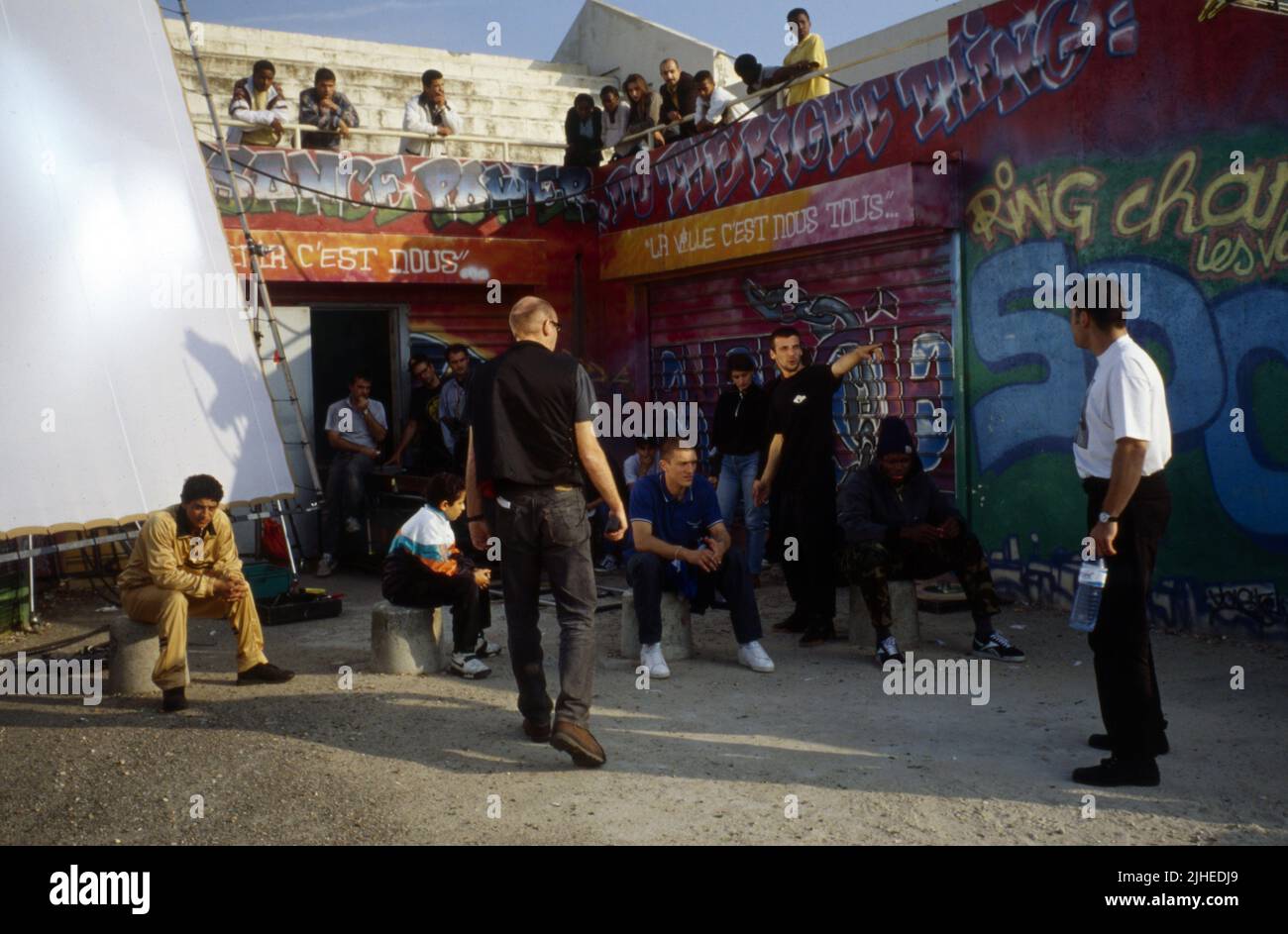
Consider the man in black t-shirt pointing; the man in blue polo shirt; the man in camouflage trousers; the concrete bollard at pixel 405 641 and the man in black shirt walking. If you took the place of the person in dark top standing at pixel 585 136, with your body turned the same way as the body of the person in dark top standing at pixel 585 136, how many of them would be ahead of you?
5

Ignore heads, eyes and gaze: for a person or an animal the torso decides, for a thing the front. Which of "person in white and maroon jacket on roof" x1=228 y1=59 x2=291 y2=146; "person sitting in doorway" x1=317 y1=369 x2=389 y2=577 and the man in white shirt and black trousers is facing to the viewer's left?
the man in white shirt and black trousers

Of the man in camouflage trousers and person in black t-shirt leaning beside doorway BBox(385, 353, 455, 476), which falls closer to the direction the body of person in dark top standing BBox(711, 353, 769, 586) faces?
the man in camouflage trousers

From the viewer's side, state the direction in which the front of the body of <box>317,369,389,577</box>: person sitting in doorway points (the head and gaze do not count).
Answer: toward the camera

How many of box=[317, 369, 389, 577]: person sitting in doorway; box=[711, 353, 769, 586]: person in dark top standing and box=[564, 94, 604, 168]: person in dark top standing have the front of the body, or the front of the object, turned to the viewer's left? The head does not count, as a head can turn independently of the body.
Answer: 0

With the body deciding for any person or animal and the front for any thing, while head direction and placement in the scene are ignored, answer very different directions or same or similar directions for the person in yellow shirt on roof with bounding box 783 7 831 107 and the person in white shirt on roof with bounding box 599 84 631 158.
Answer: same or similar directions

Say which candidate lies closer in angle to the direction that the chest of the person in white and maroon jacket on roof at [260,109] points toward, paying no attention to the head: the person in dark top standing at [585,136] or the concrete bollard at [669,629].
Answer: the concrete bollard

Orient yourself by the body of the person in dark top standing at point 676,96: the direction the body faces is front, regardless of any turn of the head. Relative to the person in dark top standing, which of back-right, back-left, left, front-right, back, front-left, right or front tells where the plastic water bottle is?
front-left

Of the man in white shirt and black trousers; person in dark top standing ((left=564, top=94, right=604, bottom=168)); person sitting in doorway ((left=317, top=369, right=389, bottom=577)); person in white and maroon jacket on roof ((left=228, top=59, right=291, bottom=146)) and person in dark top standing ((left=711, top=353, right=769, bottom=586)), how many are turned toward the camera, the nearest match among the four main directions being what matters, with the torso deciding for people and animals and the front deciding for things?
4

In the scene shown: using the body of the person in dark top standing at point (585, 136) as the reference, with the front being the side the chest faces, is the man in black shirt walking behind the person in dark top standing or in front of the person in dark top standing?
in front

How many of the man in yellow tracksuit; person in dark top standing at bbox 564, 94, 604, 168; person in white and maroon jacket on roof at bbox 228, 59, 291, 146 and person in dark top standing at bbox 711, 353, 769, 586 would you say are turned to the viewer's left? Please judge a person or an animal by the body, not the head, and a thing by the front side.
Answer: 0

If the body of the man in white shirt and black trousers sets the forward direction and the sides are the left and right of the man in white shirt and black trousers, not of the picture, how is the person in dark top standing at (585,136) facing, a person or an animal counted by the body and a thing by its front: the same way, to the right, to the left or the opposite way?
to the left

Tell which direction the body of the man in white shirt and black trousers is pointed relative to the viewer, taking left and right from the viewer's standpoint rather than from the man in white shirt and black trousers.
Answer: facing to the left of the viewer

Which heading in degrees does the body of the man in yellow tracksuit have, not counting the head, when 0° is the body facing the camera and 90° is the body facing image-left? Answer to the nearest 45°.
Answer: approximately 315°

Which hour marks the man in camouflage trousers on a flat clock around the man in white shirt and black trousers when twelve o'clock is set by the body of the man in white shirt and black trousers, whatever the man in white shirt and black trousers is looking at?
The man in camouflage trousers is roughly at 2 o'clock from the man in white shirt and black trousers.

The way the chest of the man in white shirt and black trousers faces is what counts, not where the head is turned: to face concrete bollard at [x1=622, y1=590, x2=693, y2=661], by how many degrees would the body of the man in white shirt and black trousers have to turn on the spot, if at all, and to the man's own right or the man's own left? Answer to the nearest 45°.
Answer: approximately 45° to the man's own right
